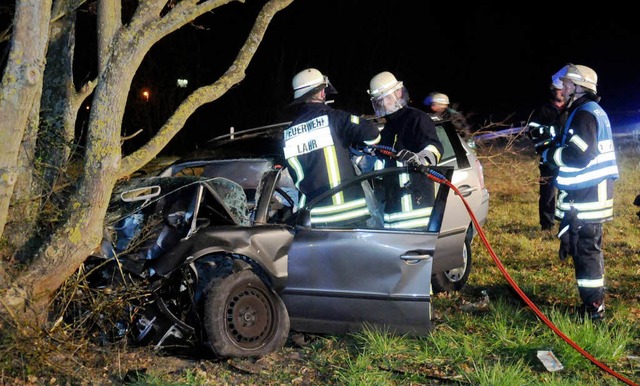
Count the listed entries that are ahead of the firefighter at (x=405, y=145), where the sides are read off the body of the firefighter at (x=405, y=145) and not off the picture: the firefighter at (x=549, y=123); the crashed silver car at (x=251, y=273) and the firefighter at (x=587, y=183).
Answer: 1

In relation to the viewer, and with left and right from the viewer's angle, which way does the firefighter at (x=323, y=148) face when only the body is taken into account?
facing away from the viewer and to the right of the viewer

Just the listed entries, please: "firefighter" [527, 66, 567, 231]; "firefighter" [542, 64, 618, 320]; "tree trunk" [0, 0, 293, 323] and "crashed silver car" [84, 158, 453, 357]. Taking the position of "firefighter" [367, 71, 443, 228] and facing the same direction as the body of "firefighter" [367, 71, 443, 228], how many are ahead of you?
2

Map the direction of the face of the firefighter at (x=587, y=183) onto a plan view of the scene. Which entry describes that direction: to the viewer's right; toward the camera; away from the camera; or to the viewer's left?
to the viewer's left

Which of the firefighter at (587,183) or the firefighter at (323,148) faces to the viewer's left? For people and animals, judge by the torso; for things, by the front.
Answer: the firefighter at (587,183)

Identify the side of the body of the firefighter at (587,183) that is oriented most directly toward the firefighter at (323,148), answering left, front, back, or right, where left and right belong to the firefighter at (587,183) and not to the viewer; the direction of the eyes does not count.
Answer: front

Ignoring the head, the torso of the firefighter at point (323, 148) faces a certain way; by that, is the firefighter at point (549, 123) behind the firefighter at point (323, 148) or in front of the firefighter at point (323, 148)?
in front

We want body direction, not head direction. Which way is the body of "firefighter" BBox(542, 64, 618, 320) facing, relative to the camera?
to the viewer's left

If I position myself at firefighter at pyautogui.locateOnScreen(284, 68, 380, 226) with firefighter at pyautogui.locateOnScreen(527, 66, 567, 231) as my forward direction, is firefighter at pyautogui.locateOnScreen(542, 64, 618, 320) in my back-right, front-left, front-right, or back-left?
front-right

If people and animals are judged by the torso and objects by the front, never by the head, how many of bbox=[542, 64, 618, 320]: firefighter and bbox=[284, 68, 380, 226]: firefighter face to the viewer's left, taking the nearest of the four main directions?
1

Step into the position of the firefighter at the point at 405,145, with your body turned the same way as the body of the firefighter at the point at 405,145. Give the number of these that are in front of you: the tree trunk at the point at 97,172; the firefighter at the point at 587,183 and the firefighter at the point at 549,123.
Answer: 1

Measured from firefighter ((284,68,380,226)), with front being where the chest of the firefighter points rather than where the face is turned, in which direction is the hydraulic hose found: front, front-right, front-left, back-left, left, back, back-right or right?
right
